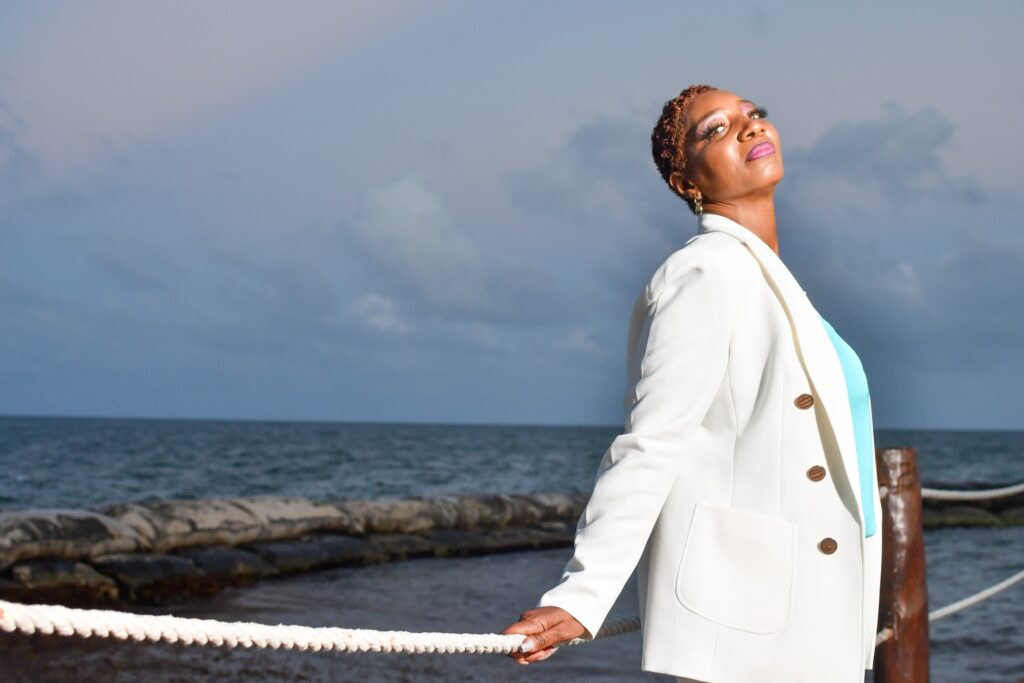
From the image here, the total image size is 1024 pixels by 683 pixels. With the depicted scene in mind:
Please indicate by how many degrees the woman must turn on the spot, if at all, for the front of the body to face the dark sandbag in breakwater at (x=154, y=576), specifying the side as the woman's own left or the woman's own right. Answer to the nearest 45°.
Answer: approximately 135° to the woman's own left

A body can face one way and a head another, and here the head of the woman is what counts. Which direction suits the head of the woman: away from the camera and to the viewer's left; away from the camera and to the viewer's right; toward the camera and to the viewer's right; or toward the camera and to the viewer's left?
toward the camera and to the viewer's right

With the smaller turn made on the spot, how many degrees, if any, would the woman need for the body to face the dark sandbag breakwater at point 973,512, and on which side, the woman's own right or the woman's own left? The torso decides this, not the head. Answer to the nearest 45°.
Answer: approximately 90° to the woman's own left

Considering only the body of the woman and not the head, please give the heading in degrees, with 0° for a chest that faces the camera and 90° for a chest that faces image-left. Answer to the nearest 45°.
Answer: approximately 270°
